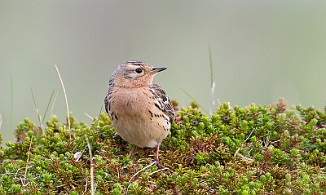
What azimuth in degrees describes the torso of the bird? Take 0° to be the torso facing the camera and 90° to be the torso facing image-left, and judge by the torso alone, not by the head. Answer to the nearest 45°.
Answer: approximately 0°
